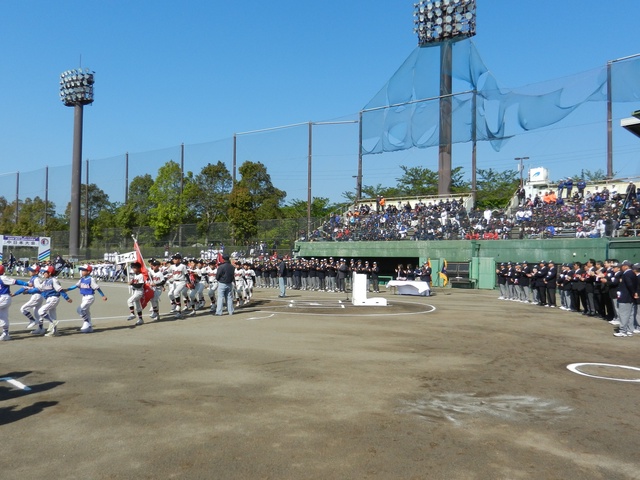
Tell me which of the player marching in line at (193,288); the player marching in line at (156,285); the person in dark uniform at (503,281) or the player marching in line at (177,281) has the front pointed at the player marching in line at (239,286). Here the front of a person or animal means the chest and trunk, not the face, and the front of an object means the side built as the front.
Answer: the person in dark uniform

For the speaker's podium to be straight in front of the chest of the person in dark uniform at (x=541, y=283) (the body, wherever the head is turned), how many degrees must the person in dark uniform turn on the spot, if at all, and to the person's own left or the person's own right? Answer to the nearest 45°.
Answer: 0° — they already face it

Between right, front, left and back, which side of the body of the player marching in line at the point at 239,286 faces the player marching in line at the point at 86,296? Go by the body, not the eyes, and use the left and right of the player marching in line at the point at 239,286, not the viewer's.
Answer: front

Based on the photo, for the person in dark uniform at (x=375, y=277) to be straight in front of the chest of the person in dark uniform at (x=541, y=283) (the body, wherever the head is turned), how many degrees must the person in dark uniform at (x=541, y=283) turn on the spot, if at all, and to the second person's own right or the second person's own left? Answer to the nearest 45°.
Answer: approximately 90° to the second person's own right

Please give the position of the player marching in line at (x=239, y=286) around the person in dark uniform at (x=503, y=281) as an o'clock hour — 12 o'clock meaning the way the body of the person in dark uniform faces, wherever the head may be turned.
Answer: The player marching in line is roughly at 12 o'clock from the person in dark uniform.

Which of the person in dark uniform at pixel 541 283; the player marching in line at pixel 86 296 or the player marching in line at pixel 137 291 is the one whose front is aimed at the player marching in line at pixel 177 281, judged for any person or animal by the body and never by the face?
the person in dark uniform

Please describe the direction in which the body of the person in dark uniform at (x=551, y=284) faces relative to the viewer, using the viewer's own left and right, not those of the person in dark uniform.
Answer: facing to the left of the viewer

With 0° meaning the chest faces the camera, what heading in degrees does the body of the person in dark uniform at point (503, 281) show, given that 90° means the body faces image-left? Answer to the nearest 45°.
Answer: approximately 45°

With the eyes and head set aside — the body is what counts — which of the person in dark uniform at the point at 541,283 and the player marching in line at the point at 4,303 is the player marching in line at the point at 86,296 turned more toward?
the player marching in line

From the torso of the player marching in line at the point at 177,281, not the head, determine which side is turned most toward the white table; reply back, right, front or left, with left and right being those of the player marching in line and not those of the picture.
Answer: back

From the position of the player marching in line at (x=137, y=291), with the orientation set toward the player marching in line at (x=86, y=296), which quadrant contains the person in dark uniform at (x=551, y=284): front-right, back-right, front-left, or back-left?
back-left

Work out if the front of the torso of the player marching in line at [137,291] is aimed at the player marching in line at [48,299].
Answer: yes
